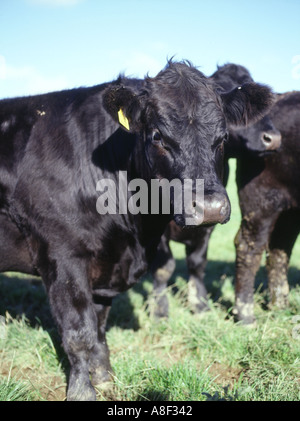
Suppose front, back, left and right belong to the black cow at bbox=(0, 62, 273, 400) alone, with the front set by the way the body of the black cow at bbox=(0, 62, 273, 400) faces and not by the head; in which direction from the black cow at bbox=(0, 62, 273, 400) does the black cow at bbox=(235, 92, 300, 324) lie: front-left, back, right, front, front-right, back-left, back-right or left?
left

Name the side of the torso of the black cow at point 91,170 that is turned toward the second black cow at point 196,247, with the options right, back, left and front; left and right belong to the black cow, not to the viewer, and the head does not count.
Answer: left

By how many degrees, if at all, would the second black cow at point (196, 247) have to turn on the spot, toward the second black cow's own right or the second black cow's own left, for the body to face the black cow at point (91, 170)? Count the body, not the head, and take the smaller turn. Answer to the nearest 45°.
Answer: approximately 45° to the second black cow's own right

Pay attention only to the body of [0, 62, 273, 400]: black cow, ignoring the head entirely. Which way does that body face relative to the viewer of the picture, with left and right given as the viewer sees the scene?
facing the viewer and to the right of the viewer

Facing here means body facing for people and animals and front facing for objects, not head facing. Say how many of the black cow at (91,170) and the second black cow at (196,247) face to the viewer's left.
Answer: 0
